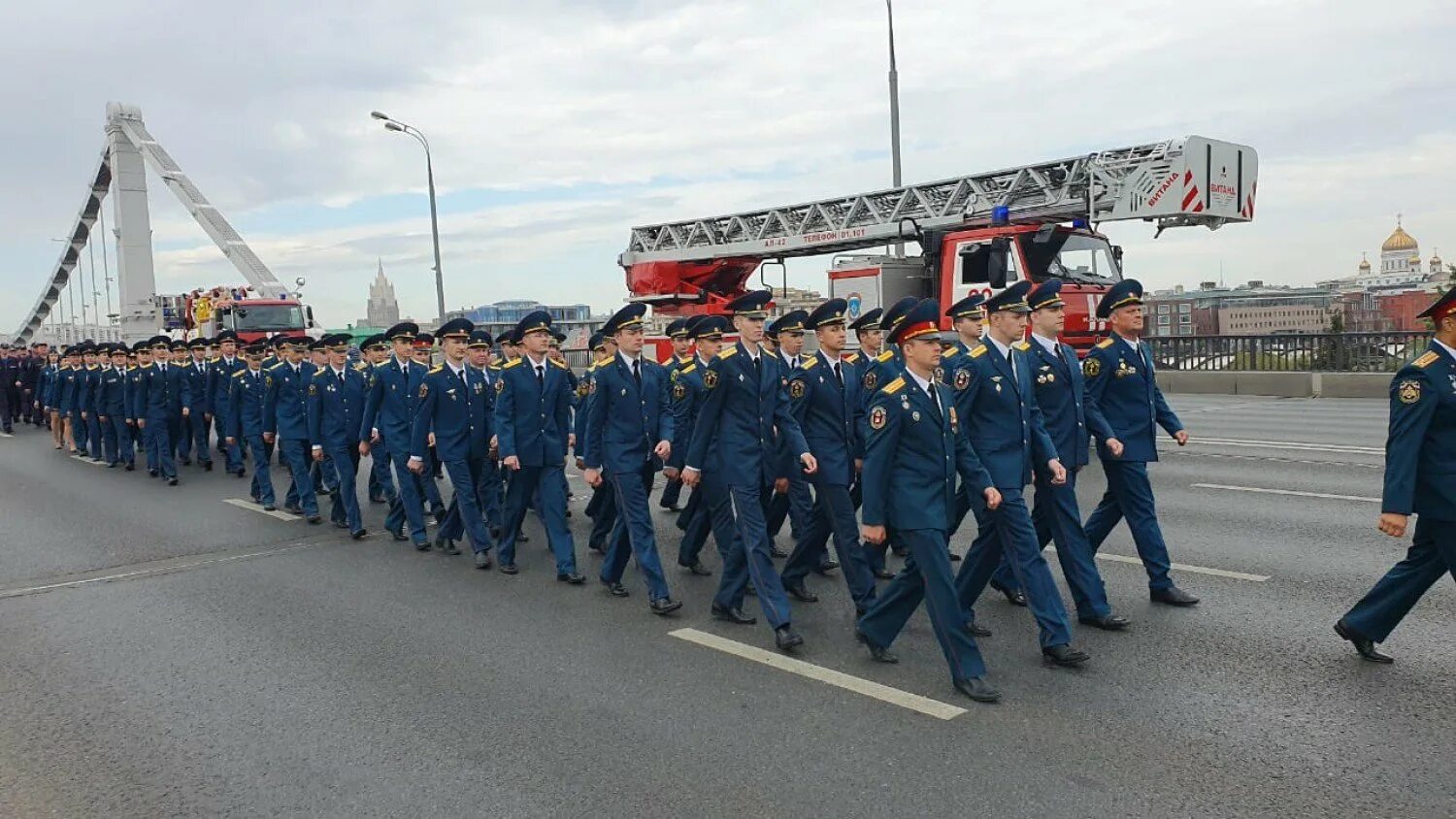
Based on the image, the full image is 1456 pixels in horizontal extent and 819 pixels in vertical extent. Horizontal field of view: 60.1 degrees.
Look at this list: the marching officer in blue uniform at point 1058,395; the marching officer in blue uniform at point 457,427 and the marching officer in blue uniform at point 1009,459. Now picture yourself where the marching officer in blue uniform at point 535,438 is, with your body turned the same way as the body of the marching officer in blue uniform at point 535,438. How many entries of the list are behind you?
1

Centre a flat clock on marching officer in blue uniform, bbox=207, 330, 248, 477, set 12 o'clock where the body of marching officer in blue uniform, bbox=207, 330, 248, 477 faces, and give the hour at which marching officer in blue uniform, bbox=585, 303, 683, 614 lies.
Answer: marching officer in blue uniform, bbox=585, 303, 683, 614 is roughly at 1 o'clock from marching officer in blue uniform, bbox=207, 330, 248, 477.

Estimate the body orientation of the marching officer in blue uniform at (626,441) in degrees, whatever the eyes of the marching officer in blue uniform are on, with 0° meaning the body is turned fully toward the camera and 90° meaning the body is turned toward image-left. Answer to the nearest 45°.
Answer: approximately 315°

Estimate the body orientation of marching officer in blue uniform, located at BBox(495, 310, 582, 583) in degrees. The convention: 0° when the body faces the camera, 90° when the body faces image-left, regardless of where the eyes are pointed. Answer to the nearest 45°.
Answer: approximately 315°

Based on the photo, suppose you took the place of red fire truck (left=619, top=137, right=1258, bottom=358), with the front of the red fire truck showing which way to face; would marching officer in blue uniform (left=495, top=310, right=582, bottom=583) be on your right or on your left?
on your right

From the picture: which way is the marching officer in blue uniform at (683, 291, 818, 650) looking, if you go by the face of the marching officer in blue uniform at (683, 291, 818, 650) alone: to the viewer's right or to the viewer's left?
to the viewer's right

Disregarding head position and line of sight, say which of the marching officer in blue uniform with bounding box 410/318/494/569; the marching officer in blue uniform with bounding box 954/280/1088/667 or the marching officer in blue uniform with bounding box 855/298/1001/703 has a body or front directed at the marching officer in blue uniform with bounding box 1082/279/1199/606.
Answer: the marching officer in blue uniform with bounding box 410/318/494/569

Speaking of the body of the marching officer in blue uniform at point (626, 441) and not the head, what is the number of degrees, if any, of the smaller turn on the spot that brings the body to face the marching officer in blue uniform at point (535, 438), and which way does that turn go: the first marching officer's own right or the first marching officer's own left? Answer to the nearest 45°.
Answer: approximately 180°

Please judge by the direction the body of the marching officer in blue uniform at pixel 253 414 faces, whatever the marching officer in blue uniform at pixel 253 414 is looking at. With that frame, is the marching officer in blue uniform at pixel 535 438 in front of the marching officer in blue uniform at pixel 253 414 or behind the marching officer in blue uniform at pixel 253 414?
in front

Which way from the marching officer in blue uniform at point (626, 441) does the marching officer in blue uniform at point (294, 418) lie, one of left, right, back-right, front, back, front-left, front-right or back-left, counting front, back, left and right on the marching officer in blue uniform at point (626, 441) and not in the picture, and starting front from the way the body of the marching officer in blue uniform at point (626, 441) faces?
back

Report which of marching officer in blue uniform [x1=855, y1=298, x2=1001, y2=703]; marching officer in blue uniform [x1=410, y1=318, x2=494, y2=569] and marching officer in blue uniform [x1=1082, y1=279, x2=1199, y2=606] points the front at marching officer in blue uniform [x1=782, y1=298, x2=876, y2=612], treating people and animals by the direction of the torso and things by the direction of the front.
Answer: marching officer in blue uniform [x1=410, y1=318, x2=494, y2=569]

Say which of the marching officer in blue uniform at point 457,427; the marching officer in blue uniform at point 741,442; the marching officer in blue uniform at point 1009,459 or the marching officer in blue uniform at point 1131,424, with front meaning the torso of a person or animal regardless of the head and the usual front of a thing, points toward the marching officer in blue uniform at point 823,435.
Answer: the marching officer in blue uniform at point 457,427
